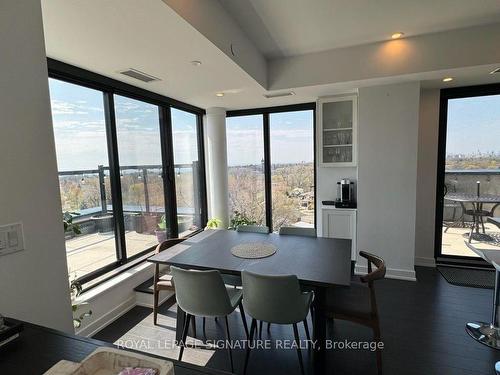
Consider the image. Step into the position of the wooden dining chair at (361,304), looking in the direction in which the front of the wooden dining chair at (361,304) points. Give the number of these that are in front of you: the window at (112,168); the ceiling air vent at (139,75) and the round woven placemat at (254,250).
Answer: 3

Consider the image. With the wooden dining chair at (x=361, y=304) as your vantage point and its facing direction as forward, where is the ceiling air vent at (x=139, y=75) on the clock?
The ceiling air vent is roughly at 12 o'clock from the wooden dining chair.

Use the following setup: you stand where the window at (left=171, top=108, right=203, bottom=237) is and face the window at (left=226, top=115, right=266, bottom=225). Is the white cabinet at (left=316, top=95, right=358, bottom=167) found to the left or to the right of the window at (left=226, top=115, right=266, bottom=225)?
right

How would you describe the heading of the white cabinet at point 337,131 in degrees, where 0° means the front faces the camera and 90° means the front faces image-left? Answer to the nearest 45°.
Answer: approximately 0°

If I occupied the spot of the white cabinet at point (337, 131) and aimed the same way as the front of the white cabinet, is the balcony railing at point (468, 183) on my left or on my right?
on my left

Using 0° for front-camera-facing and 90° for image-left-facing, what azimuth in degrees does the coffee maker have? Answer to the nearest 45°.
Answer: approximately 0°

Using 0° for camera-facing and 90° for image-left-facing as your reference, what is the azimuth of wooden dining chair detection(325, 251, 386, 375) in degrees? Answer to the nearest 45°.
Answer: approximately 90°
